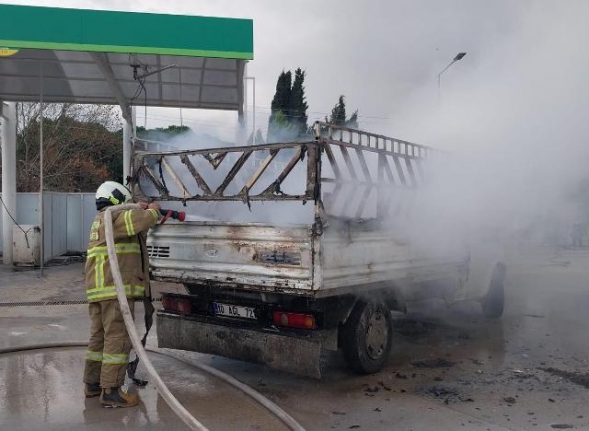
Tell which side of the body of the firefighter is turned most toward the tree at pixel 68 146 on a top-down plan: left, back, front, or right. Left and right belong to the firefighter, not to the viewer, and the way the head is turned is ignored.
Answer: left

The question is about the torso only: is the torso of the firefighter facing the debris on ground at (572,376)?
yes

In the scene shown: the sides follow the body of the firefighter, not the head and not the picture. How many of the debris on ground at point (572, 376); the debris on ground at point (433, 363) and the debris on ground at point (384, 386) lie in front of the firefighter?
3

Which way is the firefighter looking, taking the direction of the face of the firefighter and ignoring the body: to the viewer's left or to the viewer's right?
to the viewer's right

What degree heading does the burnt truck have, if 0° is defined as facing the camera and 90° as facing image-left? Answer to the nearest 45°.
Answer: approximately 225°

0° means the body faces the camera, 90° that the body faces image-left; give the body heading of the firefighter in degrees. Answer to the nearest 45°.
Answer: approximately 270°

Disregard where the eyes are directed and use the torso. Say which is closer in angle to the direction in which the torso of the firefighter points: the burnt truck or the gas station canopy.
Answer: the burnt truck

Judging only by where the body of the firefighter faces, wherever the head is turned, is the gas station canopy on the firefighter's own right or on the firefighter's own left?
on the firefighter's own left

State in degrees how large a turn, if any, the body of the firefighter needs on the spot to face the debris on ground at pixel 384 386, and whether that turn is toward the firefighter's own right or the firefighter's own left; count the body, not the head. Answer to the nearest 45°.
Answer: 0° — they already face it

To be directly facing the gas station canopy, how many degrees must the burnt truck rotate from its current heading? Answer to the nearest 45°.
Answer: approximately 90° to its left
